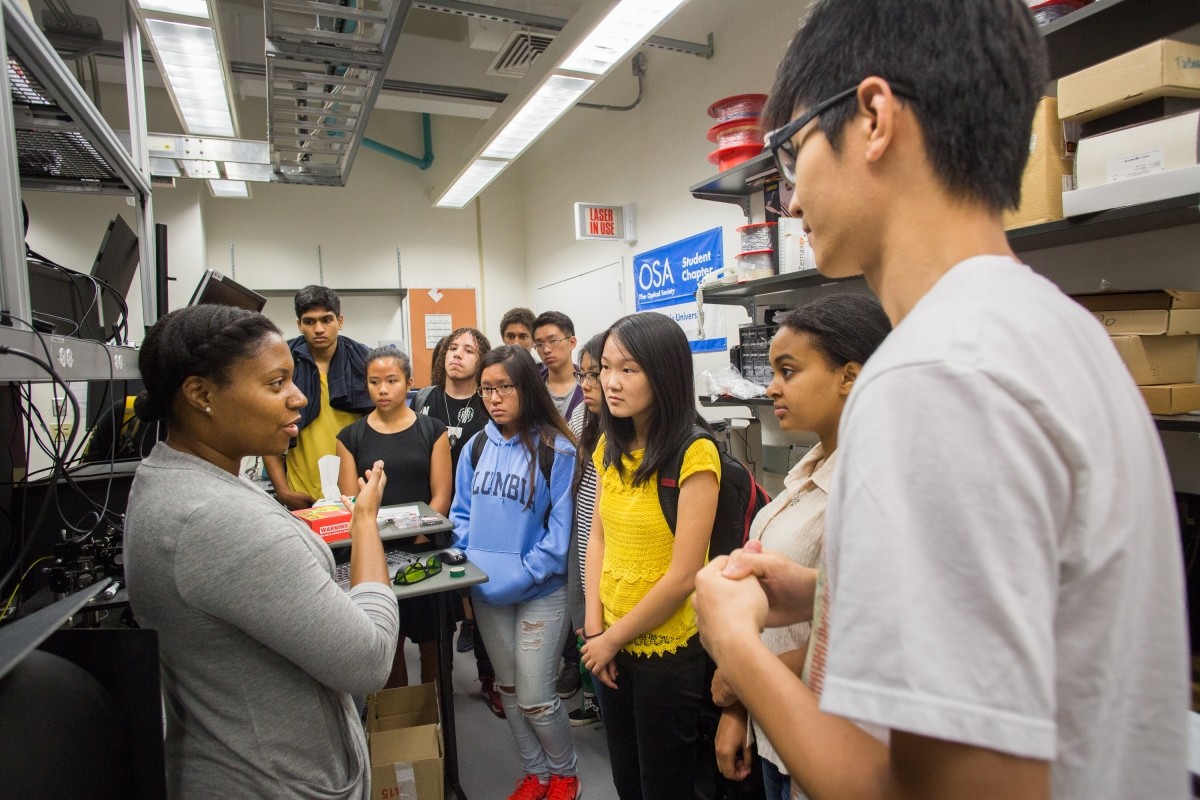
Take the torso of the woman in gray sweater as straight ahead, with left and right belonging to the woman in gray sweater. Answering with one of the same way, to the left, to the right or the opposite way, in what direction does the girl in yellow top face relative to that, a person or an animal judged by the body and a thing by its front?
the opposite way

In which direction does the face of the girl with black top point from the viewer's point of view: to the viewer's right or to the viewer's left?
to the viewer's left

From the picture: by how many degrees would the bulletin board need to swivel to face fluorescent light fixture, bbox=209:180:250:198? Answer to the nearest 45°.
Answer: approximately 45° to its right

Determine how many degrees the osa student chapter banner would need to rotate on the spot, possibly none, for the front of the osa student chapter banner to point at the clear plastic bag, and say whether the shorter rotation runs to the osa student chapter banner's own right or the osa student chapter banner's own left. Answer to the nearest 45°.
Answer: approximately 45° to the osa student chapter banner's own left

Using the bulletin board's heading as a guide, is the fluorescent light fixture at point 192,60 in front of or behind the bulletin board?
in front

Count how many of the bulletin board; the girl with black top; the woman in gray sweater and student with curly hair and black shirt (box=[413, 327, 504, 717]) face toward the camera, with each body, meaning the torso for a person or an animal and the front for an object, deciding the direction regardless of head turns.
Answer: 3

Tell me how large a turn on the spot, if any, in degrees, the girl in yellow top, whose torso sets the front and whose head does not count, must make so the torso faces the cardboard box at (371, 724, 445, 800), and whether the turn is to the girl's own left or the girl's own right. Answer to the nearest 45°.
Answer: approximately 45° to the girl's own right

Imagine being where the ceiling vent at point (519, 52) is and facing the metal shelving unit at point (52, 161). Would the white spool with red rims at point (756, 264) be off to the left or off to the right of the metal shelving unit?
left

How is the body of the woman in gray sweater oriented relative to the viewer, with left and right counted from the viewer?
facing to the right of the viewer
